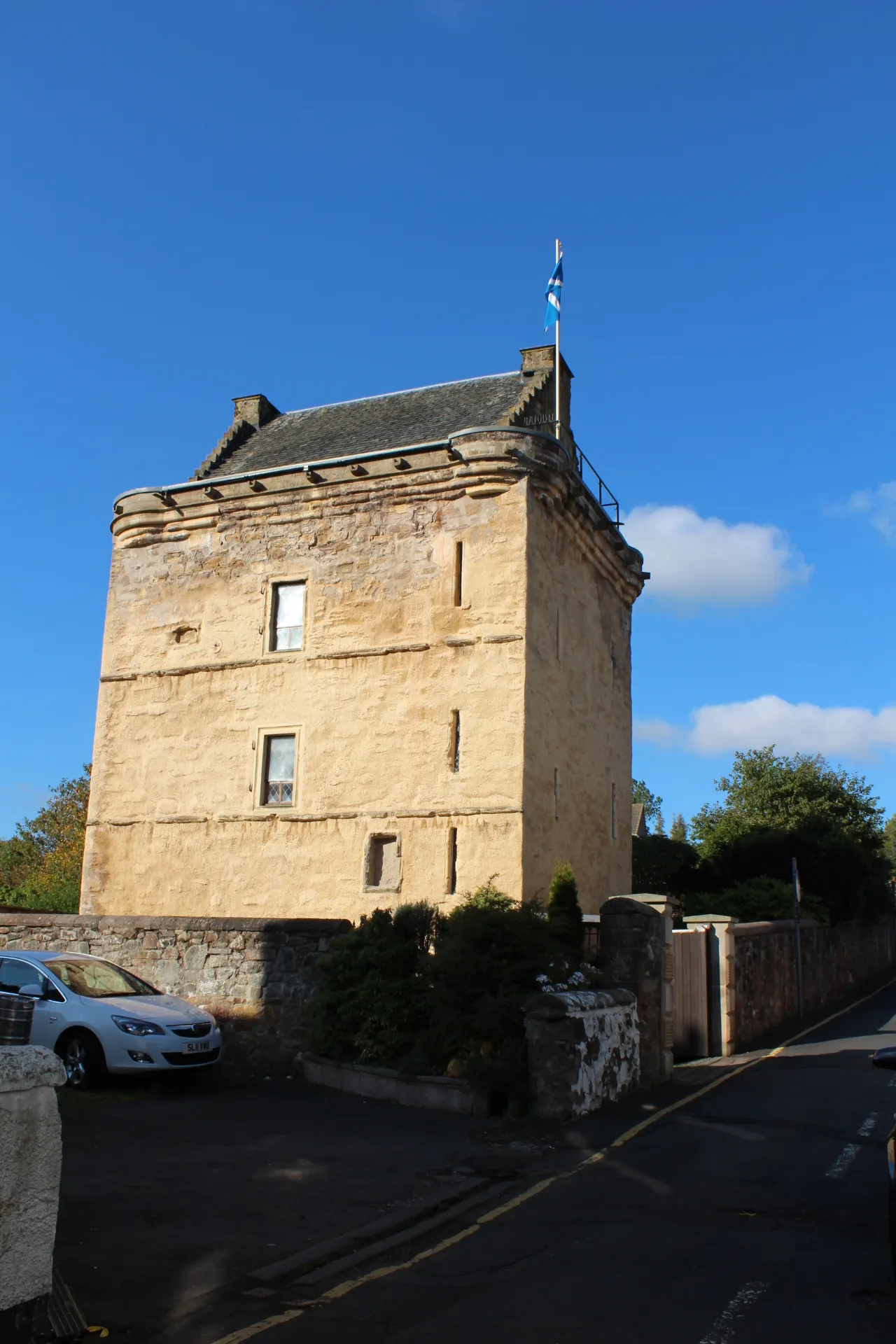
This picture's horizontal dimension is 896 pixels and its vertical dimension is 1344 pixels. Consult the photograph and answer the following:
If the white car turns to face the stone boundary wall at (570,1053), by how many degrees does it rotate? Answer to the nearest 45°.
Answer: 0° — it already faces it

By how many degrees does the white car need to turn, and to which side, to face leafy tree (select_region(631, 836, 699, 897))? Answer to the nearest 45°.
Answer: approximately 90° to its left

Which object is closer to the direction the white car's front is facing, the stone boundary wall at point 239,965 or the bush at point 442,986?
the bush

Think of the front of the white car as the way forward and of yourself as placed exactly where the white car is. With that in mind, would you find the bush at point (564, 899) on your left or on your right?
on your left

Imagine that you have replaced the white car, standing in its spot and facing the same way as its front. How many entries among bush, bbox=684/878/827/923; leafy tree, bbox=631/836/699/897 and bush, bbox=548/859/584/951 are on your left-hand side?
3

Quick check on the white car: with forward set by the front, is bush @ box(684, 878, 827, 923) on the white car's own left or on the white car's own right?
on the white car's own left

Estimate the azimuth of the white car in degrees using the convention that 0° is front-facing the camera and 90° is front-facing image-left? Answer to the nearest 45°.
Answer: approximately 315°

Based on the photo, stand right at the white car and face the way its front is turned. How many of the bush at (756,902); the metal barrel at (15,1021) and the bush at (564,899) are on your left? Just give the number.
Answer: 2

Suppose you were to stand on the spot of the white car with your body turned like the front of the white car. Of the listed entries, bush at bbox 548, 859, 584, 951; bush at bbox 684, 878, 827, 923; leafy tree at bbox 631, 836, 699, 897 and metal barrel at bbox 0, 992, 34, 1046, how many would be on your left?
3
